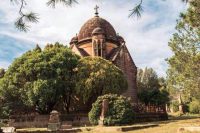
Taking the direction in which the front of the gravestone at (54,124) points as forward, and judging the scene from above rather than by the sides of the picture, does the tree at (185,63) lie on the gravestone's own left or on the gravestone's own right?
on the gravestone's own left

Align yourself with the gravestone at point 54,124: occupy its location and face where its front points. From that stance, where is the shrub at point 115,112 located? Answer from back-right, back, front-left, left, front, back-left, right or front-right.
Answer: left

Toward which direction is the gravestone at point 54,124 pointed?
toward the camera

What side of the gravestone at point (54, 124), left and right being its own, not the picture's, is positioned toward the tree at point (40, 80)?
back

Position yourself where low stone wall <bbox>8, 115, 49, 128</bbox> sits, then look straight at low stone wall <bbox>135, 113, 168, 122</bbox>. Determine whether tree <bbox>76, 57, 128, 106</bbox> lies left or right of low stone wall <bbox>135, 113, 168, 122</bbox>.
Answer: left

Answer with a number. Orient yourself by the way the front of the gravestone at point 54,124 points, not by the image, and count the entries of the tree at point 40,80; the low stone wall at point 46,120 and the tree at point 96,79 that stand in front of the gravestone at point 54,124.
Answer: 0

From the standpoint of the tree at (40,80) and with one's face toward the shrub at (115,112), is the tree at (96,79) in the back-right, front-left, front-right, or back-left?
front-left

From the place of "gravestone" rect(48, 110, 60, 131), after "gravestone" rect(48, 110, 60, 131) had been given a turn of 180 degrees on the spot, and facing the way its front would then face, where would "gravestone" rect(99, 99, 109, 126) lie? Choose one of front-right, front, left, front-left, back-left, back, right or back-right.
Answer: right

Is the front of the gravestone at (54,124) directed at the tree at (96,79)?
no
